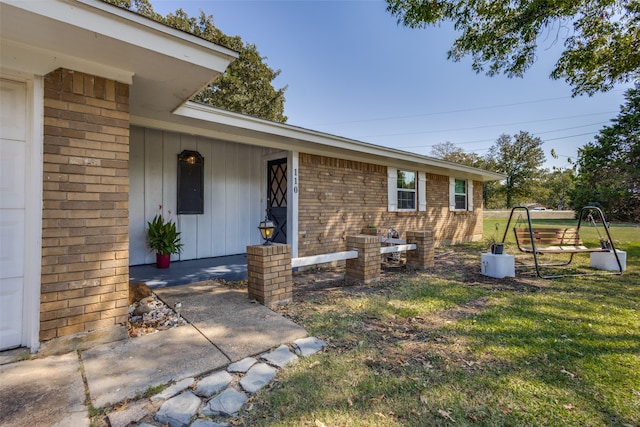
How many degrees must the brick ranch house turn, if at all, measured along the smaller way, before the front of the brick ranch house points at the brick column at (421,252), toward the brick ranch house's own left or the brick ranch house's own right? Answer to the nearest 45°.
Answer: approximately 90° to the brick ranch house's own left

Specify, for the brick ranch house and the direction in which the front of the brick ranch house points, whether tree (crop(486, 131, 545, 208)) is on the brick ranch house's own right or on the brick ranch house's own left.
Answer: on the brick ranch house's own left

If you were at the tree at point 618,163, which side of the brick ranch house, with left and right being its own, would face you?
left

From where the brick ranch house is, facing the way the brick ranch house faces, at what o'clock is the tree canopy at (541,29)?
The tree canopy is roughly at 10 o'clock from the brick ranch house.

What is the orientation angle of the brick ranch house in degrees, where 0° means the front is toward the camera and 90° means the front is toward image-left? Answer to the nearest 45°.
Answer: approximately 315°

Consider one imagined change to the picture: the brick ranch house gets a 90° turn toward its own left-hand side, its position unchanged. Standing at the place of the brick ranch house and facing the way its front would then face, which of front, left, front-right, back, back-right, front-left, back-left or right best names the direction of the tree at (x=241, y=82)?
front-left
